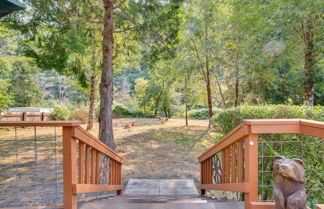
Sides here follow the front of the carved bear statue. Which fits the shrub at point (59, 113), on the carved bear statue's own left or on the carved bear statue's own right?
on the carved bear statue's own right

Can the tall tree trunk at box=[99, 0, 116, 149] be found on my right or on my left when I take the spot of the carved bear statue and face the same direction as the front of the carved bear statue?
on my right

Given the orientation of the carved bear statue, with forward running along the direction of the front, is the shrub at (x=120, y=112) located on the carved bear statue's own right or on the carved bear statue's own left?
on the carved bear statue's own right

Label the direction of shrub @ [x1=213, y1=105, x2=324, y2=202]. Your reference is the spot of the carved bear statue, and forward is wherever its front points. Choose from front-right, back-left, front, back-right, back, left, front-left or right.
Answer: back-right

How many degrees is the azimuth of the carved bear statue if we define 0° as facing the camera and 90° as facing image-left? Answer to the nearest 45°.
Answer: approximately 45°

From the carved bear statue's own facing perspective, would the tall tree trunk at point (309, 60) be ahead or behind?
behind
